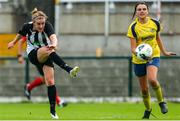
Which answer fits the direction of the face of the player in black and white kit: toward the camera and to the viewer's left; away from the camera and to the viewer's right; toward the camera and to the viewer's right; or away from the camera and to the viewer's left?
toward the camera and to the viewer's right

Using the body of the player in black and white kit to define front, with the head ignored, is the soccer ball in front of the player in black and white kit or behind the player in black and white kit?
in front

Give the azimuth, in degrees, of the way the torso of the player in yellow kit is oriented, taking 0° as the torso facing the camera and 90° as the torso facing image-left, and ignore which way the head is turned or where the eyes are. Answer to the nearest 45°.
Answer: approximately 0°

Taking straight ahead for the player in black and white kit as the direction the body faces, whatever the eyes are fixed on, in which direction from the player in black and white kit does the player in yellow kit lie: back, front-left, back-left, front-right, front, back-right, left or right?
front-left

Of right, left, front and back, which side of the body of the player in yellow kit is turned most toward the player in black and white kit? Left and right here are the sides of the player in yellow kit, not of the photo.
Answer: right

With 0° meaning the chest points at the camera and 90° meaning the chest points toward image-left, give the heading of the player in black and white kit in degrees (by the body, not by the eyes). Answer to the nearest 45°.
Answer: approximately 315°
